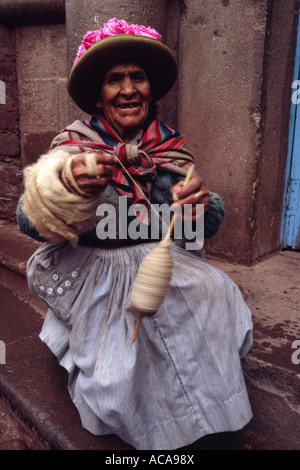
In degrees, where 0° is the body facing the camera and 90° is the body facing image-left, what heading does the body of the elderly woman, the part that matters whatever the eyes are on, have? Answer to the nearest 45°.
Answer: approximately 0°
